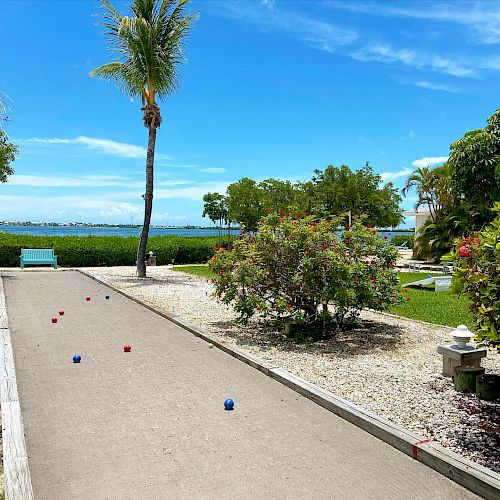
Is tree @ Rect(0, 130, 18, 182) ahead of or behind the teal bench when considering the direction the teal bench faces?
ahead

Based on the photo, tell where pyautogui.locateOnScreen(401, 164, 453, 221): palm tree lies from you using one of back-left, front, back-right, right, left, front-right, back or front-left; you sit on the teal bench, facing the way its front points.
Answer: left

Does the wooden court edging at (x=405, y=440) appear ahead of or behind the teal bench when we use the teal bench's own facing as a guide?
ahead

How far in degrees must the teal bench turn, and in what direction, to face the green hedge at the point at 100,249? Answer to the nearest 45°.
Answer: approximately 135° to its left

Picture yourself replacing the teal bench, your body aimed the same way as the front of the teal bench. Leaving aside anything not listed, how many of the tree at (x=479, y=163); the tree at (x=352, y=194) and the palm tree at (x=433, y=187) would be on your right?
0

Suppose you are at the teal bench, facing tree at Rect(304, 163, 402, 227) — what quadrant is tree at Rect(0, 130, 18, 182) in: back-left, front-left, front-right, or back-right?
back-right

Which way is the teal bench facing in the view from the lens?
facing the viewer

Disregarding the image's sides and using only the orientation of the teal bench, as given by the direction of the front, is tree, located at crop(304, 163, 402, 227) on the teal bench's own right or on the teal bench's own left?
on the teal bench's own left

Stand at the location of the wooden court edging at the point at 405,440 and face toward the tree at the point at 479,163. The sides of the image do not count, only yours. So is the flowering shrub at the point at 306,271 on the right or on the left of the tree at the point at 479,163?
left

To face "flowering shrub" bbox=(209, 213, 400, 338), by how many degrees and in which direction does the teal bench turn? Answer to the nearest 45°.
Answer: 0° — it already faces it

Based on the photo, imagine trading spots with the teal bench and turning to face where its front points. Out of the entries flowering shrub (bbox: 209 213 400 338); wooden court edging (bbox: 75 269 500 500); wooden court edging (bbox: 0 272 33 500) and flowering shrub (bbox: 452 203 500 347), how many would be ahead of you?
4

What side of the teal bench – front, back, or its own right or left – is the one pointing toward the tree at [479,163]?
left

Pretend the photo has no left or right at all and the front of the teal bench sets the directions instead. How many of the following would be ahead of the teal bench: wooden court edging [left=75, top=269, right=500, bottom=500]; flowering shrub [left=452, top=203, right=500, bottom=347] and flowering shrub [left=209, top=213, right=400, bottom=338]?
3
